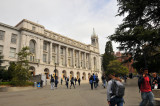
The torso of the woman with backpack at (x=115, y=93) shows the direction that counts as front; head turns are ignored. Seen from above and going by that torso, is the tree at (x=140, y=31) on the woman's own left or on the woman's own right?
on the woman's own right

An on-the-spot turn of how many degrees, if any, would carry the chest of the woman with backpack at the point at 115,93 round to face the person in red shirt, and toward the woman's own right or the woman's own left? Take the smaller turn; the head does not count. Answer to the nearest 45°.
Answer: approximately 90° to the woman's own right

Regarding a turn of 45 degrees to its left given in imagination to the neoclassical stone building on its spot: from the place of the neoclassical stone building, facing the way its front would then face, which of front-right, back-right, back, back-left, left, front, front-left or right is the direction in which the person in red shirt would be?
right

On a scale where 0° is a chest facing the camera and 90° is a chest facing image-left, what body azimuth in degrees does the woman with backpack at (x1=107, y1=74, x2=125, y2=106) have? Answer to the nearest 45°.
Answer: approximately 135°

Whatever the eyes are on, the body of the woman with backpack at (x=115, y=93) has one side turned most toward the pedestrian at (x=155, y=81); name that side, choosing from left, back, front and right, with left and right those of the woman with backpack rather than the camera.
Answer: right

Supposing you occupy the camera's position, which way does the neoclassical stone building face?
facing the viewer and to the right of the viewer

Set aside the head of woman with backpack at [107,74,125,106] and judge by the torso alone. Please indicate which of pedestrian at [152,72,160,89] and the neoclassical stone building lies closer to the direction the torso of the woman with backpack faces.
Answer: the neoclassical stone building
